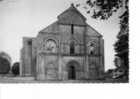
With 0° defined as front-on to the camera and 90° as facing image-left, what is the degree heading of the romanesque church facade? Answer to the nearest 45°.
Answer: approximately 0°
